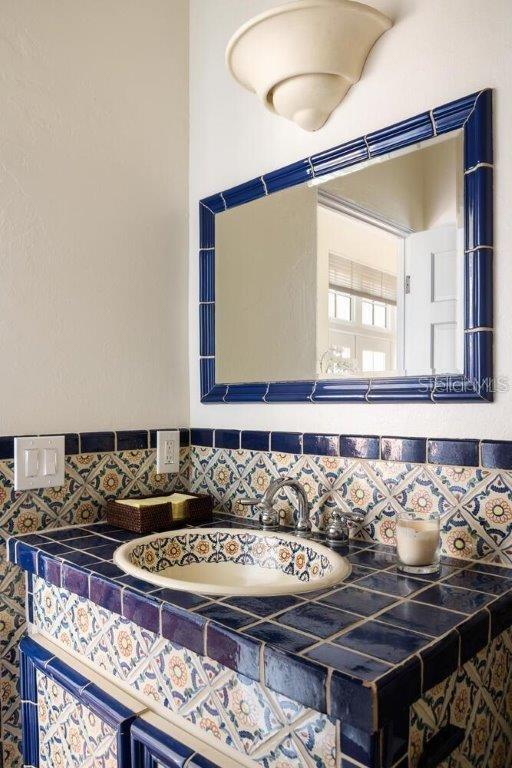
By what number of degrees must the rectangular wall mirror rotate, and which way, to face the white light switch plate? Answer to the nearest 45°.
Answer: approximately 45° to its right

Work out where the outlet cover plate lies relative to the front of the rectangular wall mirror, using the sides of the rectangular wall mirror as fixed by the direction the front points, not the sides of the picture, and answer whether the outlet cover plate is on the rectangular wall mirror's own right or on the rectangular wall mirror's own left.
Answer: on the rectangular wall mirror's own right

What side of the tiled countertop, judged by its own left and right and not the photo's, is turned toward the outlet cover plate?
right

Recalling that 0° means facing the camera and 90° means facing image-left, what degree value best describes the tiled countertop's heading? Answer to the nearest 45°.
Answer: approximately 45°

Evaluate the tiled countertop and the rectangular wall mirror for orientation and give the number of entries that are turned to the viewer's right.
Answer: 0

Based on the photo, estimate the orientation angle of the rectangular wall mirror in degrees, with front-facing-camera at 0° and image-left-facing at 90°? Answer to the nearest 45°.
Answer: approximately 45°

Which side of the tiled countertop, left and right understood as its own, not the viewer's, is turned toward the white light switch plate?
right
